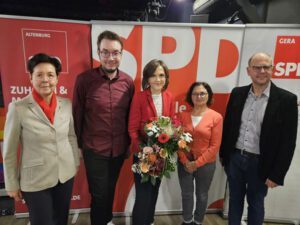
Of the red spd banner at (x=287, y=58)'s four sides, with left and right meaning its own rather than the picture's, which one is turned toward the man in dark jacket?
front

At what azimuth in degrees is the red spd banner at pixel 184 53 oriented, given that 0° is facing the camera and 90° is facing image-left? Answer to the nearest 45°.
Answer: approximately 0°

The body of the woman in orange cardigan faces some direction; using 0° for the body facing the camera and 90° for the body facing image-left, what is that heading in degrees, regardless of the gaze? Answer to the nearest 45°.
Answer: approximately 45°

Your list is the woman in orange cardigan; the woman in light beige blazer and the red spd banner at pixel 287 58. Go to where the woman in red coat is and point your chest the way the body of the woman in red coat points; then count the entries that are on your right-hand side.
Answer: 1

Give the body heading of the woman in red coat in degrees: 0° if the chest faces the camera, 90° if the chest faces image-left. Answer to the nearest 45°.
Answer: approximately 315°

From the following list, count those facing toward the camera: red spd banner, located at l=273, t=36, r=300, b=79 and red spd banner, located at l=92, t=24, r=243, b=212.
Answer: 2
